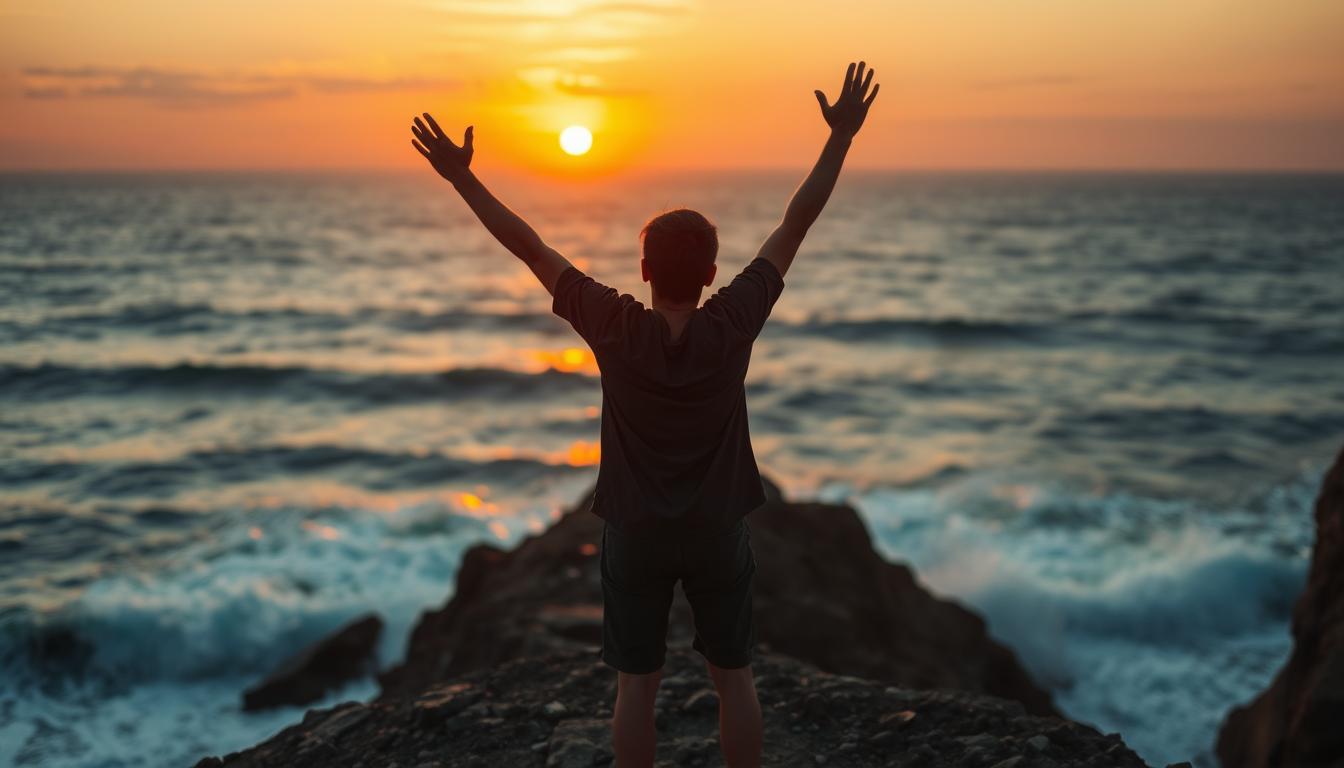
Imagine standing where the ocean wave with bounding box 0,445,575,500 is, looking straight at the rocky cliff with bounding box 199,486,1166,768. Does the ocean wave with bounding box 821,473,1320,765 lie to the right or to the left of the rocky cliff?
left

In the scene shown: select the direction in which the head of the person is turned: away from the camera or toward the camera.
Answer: away from the camera

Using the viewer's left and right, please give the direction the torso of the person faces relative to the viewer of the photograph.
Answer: facing away from the viewer
